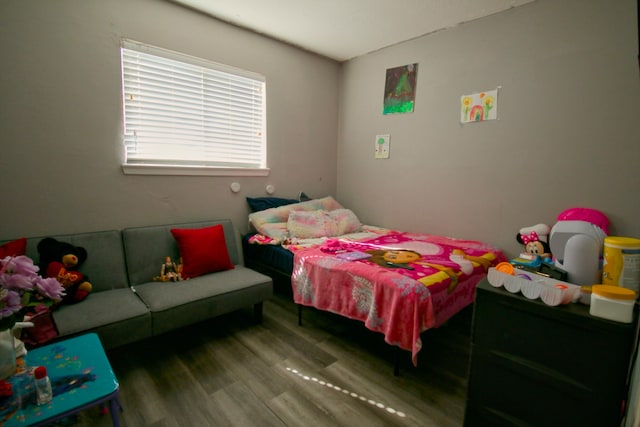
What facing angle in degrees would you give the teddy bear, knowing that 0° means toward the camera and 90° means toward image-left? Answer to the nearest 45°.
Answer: approximately 315°

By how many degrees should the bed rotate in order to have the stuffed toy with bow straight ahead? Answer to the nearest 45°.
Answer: approximately 45° to its left

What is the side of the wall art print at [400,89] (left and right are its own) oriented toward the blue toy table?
front

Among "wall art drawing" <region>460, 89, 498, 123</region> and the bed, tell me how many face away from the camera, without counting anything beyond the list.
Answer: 0

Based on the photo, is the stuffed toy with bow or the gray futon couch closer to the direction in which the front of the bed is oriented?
the stuffed toy with bow

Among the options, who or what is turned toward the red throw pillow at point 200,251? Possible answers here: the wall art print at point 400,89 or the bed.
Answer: the wall art print

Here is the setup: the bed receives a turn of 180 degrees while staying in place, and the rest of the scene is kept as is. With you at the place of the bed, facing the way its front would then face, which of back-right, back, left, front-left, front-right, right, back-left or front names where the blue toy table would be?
left

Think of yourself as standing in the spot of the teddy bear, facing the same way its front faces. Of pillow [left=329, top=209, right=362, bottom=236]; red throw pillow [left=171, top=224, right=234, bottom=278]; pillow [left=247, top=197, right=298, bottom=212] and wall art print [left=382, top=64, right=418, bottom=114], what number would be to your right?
0

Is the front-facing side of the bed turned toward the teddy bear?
no

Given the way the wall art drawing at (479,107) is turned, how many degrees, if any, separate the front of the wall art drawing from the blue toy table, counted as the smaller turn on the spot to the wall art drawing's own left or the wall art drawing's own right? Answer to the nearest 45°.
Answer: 0° — it already faces it

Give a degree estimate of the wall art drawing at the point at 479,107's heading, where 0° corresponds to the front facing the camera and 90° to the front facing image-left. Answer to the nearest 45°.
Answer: approximately 45°

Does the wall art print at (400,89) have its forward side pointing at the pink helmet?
no

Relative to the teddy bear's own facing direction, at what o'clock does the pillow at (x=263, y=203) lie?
The pillow is roughly at 10 o'clock from the teddy bear.

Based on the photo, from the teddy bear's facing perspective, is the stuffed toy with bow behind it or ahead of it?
ahead

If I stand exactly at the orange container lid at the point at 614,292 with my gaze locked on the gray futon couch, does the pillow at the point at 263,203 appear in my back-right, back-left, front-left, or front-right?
front-right

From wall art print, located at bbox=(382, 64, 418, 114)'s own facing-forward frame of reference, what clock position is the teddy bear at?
The teddy bear is roughly at 12 o'clock from the wall art print.

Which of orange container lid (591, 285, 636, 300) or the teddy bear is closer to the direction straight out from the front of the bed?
the orange container lid

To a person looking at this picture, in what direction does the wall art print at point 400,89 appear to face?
facing the viewer and to the left of the viewer

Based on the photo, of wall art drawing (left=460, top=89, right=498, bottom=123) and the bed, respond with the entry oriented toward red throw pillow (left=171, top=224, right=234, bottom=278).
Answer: the wall art drawing
